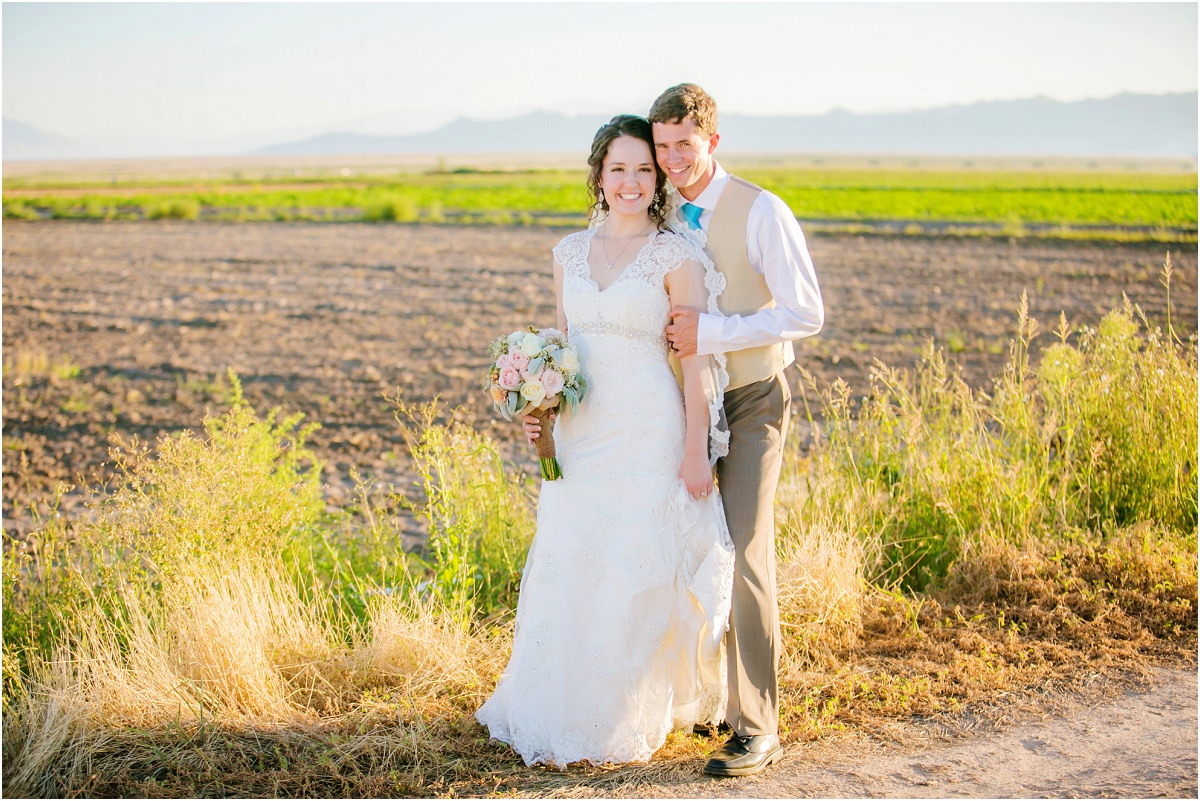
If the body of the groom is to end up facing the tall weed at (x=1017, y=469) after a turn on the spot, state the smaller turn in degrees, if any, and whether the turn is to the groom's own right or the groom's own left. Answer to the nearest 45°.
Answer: approximately 180°

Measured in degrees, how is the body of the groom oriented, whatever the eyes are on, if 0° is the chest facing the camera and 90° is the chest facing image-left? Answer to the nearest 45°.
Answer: approximately 45°

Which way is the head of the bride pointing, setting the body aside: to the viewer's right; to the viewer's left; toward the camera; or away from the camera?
toward the camera
